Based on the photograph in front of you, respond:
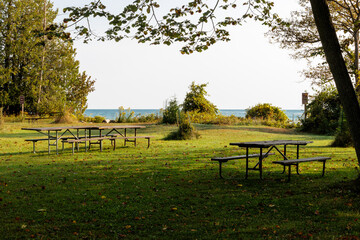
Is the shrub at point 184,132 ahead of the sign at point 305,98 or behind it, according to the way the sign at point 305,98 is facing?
ahead

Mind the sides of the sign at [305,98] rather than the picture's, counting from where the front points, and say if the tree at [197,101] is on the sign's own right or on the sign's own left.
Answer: on the sign's own right

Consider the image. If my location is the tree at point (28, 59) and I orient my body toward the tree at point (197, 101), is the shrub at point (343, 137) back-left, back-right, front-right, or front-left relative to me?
front-right

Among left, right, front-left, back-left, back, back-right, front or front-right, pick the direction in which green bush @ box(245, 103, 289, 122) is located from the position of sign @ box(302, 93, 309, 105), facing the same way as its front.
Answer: back-right

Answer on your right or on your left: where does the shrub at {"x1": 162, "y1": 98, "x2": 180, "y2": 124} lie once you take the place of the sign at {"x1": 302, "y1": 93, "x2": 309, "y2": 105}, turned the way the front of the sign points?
on your right

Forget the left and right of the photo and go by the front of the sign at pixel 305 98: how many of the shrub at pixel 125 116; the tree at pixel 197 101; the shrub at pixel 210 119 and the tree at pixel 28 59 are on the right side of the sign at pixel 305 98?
4

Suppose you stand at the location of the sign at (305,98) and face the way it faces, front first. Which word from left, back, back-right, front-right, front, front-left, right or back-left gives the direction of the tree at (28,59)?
right

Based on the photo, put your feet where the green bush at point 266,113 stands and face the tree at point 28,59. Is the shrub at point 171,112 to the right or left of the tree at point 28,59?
left

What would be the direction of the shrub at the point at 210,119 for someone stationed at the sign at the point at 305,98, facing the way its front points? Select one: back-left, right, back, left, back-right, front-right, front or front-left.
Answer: right

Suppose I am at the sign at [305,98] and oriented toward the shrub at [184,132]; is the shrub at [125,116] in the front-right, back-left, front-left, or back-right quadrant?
front-right

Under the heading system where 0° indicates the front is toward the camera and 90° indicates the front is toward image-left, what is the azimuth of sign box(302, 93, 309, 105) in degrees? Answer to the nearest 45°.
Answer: approximately 0°

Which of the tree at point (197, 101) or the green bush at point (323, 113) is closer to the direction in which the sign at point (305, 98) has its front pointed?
the green bush

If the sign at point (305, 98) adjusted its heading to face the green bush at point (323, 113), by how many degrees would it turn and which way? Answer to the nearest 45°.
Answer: approximately 45° to its left
